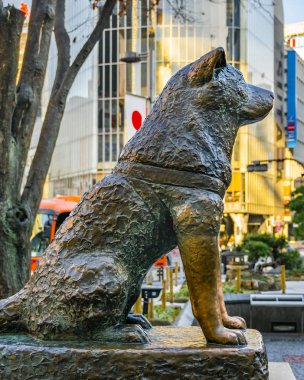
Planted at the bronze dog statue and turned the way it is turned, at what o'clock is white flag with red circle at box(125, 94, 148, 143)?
The white flag with red circle is roughly at 9 o'clock from the bronze dog statue.

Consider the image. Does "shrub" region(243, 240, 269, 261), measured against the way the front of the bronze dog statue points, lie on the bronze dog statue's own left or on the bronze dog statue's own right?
on the bronze dog statue's own left

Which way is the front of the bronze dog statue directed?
to the viewer's right
